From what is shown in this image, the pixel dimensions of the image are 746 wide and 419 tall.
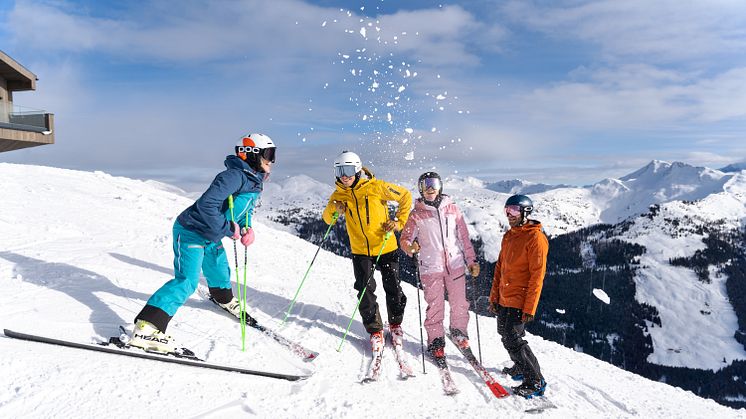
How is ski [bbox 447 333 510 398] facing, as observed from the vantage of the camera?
facing the viewer and to the right of the viewer

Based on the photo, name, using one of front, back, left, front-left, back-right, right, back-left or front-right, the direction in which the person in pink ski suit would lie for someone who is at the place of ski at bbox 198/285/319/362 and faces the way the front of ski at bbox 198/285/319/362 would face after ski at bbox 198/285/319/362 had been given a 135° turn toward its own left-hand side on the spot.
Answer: right

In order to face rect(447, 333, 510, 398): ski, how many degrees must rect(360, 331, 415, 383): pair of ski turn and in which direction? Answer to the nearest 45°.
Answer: approximately 90° to its left

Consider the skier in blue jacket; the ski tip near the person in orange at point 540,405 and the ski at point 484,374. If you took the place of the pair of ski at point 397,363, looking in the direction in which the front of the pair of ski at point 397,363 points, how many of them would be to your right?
1

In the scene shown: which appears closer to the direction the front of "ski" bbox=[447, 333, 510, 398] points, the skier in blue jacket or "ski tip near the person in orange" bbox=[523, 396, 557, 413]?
the ski tip near the person in orange

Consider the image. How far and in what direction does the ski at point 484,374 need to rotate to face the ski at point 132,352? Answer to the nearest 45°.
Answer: approximately 90° to its right

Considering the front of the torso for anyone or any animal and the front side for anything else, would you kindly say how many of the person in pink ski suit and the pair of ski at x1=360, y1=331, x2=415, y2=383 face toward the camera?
2

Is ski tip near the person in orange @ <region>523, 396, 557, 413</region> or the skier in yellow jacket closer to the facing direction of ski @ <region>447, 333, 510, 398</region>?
the ski tip near the person in orange

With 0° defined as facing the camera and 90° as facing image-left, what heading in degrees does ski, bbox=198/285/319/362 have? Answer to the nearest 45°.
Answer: approximately 315°

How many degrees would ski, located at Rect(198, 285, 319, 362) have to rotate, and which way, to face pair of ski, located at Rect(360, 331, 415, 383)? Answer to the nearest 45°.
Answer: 0° — it already faces it

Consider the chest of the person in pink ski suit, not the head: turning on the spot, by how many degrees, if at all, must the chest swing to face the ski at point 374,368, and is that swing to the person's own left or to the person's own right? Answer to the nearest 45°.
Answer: approximately 45° to the person's own right

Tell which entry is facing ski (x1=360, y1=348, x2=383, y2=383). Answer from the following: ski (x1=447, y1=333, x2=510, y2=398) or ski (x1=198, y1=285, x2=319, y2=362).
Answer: ski (x1=198, y1=285, x2=319, y2=362)

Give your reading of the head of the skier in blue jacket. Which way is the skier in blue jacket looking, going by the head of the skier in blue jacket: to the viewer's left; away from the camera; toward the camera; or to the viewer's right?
to the viewer's right

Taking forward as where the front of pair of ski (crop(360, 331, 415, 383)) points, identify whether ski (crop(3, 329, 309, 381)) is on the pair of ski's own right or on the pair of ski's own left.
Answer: on the pair of ski's own right

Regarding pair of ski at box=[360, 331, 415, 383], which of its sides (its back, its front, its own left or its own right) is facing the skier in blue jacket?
right

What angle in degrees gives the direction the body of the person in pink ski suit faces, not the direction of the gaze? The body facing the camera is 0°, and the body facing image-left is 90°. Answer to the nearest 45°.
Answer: approximately 0°
